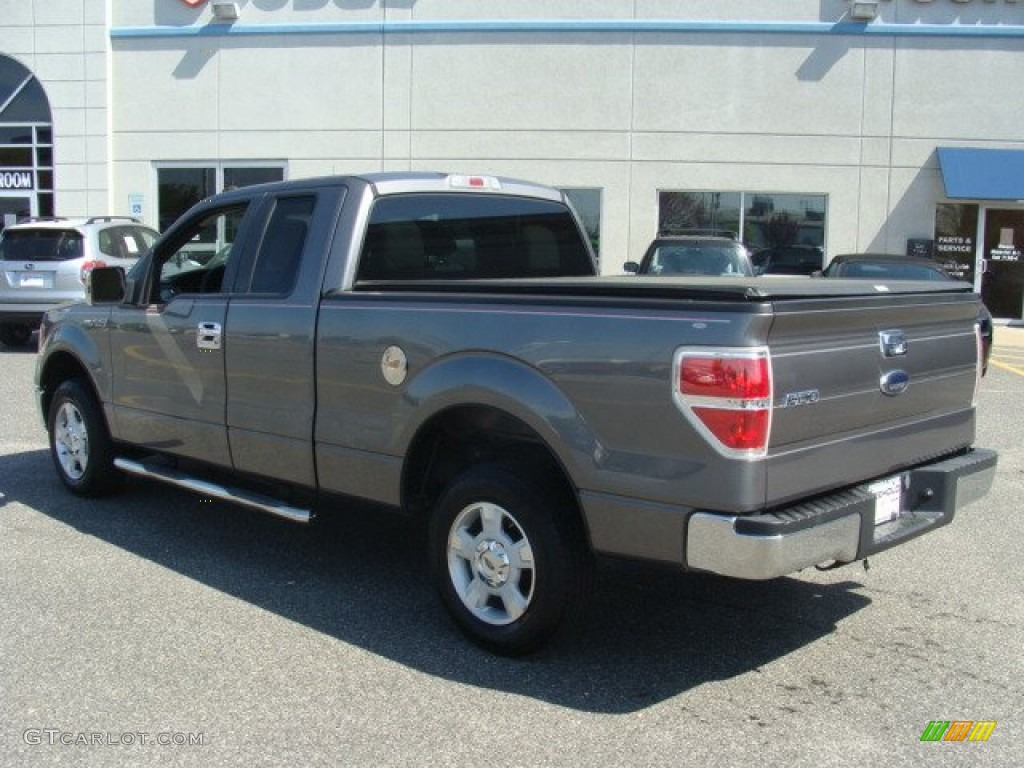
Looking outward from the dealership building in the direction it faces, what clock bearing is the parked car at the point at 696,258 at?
The parked car is roughly at 12 o'clock from the dealership building.

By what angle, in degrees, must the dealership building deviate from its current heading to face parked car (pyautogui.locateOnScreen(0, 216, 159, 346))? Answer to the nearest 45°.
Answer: approximately 45° to its right

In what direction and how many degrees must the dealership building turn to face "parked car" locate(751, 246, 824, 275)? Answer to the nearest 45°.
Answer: approximately 90° to its left

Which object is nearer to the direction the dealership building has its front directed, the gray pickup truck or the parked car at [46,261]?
the gray pickup truck

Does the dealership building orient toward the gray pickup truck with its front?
yes

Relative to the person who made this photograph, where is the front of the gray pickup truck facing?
facing away from the viewer and to the left of the viewer

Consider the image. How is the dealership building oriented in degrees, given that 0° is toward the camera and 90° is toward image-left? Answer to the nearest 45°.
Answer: approximately 0°

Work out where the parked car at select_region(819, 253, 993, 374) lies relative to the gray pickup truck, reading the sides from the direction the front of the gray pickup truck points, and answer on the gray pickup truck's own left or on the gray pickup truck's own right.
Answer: on the gray pickup truck's own right

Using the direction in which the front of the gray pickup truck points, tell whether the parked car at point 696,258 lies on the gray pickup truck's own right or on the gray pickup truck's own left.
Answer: on the gray pickup truck's own right

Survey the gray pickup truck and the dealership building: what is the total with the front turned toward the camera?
1

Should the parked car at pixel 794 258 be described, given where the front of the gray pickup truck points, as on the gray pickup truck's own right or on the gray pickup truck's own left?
on the gray pickup truck's own right
